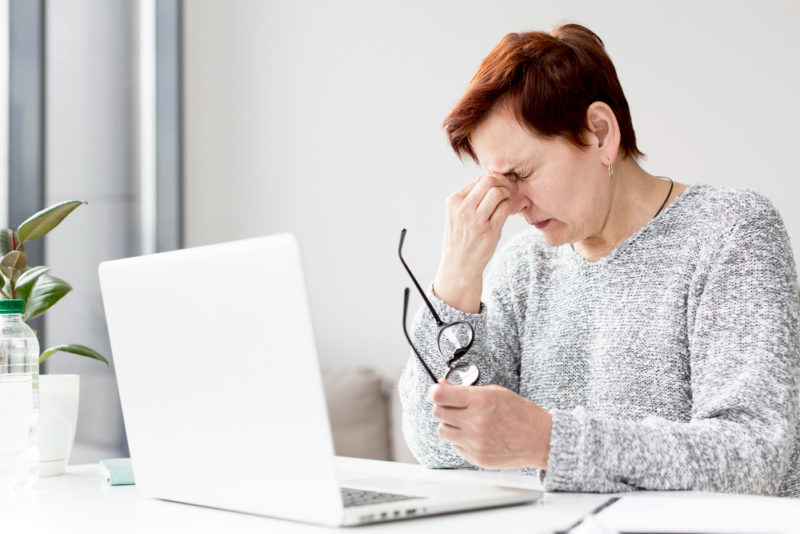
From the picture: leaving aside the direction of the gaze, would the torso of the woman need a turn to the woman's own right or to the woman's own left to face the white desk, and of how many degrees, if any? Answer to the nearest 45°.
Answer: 0° — they already face it

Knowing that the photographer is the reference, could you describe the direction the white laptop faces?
facing away from the viewer and to the right of the viewer

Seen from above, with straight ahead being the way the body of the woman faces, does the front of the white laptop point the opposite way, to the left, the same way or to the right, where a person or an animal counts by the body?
the opposite way

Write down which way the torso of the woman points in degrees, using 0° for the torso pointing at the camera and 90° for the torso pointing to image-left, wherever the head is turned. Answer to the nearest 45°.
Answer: approximately 45°

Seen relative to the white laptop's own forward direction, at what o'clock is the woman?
The woman is roughly at 12 o'clock from the white laptop.
